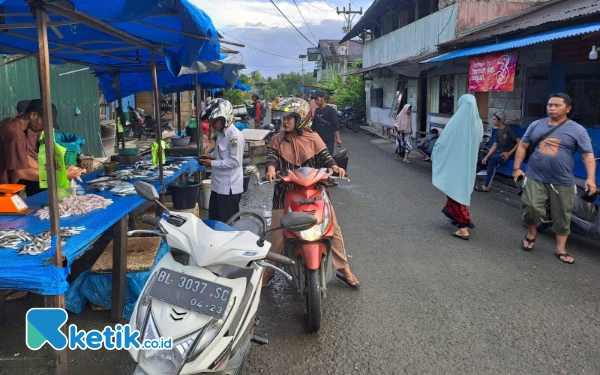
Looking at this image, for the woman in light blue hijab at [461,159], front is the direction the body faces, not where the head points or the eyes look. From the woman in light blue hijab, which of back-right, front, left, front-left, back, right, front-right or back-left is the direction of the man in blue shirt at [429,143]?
front-left

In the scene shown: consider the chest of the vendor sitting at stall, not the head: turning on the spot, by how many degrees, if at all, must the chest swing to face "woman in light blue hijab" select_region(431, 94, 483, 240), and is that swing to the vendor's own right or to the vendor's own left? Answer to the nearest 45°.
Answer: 0° — they already face them

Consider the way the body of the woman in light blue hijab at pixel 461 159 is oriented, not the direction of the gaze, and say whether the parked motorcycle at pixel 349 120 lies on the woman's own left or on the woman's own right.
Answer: on the woman's own left

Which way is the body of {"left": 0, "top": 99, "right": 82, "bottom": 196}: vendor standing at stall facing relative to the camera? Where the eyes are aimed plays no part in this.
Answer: to the viewer's right

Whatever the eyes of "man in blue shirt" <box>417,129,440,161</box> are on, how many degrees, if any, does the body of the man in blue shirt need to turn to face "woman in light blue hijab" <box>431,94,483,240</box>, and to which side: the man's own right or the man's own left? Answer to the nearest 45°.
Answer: approximately 90° to the man's own left

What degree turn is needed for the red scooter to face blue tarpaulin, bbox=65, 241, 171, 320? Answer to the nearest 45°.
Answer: approximately 90° to its right

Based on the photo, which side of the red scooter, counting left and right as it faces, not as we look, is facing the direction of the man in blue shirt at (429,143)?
back

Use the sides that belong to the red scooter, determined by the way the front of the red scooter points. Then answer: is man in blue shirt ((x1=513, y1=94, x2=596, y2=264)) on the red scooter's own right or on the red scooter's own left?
on the red scooter's own left
